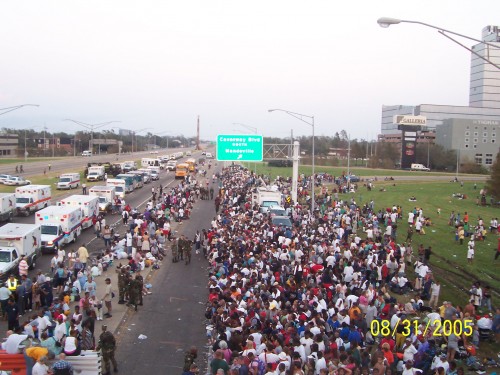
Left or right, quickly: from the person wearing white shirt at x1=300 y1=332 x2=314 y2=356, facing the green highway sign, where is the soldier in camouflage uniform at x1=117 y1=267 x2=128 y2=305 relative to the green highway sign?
left

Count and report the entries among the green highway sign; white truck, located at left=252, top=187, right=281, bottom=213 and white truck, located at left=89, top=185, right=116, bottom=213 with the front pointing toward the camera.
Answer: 3

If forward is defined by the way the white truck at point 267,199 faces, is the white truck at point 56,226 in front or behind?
in front

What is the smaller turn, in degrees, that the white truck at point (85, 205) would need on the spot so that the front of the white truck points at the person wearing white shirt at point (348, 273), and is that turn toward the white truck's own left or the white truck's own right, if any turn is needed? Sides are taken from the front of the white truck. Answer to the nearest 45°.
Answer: approximately 90° to the white truck's own left

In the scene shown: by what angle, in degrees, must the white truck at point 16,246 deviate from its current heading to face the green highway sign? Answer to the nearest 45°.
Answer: approximately 180°

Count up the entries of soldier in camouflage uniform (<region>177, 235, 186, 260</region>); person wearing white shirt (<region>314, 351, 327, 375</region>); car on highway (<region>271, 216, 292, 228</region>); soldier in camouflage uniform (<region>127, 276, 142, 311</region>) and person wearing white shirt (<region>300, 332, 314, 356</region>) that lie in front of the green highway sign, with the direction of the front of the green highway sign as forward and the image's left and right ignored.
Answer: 5

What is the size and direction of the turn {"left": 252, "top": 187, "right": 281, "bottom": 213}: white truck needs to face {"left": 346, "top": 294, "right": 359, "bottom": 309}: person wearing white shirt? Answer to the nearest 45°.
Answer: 0° — it already faces them

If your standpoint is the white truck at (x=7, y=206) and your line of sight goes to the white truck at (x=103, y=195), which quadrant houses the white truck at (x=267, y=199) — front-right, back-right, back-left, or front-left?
front-right

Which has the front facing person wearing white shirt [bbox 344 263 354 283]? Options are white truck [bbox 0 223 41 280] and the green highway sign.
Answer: the green highway sign

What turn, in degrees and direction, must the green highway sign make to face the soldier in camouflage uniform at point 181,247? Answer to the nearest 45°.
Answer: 0° — it already faces them

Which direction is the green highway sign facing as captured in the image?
toward the camera

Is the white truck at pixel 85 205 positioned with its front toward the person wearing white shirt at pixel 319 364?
no

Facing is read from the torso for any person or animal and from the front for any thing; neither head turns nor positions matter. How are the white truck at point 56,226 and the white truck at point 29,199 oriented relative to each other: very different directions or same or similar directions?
same or similar directions

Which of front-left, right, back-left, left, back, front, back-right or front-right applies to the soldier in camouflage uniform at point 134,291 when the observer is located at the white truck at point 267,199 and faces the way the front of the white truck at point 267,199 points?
front

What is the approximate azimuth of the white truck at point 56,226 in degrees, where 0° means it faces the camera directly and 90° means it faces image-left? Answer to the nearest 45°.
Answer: approximately 45°

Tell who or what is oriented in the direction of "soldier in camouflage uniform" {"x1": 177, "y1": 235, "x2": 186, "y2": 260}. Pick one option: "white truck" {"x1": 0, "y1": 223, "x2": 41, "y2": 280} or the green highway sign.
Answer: the green highway sign

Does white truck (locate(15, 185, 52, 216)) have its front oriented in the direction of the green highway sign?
no

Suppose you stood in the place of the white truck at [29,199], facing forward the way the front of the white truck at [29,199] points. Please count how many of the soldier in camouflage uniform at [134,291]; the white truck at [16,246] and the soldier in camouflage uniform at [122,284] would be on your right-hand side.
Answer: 0

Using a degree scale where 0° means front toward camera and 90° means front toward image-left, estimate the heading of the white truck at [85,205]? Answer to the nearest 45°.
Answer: approximately 45°

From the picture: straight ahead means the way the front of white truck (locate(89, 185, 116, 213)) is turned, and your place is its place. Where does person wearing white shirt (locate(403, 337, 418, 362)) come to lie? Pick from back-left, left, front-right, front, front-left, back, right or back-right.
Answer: front
